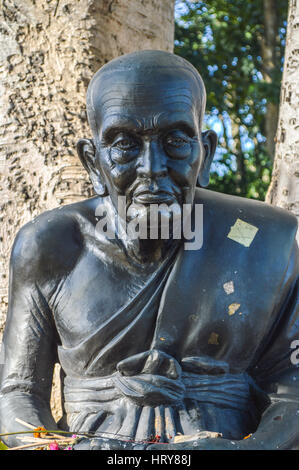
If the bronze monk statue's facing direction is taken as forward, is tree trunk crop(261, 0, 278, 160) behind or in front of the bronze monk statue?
behind

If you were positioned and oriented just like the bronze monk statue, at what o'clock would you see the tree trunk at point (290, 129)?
The tree trunk is roughly at 7 o'clock from the bronze monk statue.

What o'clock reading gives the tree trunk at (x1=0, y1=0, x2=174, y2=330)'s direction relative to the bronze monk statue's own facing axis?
The tree trunk is roughly at 5 o'clock from the bronze monk statue.

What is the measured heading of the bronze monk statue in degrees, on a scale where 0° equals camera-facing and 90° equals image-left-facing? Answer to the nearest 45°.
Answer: approximately 0°
